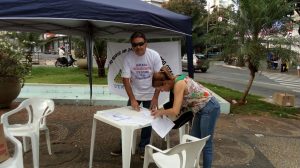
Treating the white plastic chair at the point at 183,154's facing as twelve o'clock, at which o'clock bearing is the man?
The man is roughly at 1 o'clock from the white plastic chair.

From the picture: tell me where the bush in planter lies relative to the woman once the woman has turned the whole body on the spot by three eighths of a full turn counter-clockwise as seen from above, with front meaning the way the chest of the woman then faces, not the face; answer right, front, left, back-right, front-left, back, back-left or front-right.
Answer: back

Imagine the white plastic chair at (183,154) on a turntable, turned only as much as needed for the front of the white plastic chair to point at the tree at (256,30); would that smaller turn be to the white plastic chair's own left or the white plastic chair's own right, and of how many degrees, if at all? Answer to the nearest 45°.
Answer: approximately 45° to the white plastic chair's own right

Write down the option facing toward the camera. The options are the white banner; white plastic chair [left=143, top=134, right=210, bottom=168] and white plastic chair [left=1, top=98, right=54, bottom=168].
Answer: the white banner

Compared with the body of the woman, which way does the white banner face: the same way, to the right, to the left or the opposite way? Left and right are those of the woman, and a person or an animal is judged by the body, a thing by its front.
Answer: to the left

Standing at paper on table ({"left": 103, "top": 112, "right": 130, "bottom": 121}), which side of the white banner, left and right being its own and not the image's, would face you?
front

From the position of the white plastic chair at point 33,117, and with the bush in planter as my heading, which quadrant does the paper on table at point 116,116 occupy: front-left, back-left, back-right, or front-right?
back-right

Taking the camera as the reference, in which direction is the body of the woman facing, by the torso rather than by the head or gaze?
to the viewer's left

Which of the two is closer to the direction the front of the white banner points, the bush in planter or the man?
the man
